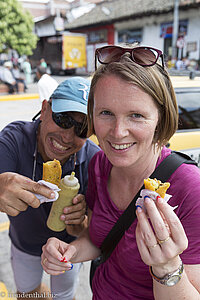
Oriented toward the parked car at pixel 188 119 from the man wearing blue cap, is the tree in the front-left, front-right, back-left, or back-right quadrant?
front-left

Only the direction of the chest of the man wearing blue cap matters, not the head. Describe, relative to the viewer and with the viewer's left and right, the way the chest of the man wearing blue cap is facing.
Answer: facing the viewer

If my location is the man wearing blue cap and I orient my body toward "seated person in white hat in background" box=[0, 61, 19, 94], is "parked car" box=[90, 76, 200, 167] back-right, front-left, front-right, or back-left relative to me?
front-right

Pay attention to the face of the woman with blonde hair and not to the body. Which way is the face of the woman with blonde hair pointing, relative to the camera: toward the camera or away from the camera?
toward the camera

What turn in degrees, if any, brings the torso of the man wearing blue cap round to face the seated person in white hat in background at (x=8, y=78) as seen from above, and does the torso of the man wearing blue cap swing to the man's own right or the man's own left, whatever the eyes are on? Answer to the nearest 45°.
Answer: approximately 180°

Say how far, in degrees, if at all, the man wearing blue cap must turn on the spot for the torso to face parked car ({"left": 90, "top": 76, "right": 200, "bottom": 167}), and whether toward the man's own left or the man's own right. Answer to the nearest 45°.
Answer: approximately 135° to the man's own left

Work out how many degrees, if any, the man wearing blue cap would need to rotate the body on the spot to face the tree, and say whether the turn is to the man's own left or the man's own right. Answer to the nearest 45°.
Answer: approximately 180°

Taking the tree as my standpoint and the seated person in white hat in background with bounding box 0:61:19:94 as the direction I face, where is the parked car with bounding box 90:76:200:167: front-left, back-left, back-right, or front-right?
front-left

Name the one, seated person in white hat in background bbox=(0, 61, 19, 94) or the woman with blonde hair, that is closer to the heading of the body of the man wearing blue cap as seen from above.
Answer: the woman with blonde hair

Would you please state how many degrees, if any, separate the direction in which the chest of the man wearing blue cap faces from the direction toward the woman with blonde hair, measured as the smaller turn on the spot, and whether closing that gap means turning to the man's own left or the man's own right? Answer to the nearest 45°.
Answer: approximately 45° to the man's own left
